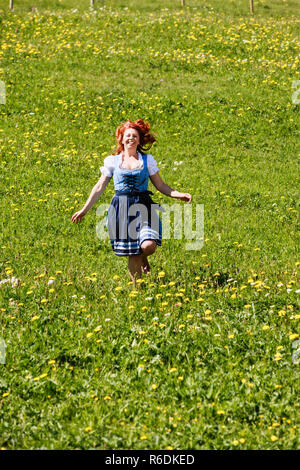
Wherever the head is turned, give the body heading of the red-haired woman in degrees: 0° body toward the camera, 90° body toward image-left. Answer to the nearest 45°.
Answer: approximately 0°
